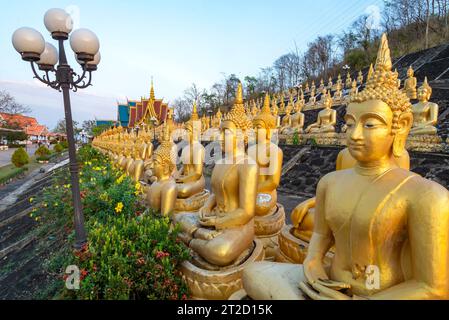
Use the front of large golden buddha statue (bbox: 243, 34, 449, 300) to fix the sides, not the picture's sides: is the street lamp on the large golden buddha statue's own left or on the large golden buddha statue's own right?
on the large golden buddha statue's own right

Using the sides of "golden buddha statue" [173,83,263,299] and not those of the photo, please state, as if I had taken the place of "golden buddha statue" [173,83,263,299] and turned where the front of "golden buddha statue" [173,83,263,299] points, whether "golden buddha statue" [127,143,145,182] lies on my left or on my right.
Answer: on my right

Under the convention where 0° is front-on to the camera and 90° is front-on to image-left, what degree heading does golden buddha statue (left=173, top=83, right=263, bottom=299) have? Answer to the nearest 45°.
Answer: approximately 45°

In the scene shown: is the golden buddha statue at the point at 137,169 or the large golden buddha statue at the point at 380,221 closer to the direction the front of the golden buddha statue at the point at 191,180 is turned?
the large golden buddha statue

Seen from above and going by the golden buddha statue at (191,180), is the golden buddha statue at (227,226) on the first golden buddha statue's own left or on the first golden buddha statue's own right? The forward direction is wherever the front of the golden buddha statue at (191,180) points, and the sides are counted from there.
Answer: on the first golden buddha statue's own left

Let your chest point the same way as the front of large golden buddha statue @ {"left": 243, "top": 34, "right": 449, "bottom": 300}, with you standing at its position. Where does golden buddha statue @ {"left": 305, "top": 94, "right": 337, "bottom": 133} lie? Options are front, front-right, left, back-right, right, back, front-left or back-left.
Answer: back-right

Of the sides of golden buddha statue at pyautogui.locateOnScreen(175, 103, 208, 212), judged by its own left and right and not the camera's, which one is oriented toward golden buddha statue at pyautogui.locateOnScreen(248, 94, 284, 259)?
left

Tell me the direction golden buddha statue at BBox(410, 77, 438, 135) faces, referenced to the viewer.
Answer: facing the viewer and to the left of the viewer

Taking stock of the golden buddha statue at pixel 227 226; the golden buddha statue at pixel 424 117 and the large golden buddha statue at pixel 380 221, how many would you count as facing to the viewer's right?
0

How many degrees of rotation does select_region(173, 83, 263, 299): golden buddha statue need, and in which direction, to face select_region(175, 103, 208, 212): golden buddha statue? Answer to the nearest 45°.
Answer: approximately 135° to its right

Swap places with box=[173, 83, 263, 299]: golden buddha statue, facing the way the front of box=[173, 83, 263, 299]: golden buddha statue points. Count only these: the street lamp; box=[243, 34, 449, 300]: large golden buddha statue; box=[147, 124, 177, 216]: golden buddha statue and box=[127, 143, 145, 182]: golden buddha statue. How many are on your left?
1

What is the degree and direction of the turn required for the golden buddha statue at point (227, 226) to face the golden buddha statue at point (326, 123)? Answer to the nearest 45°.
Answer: approximately 180°

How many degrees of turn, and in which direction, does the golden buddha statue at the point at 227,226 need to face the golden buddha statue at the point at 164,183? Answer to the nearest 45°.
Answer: approximately 90° to its right
